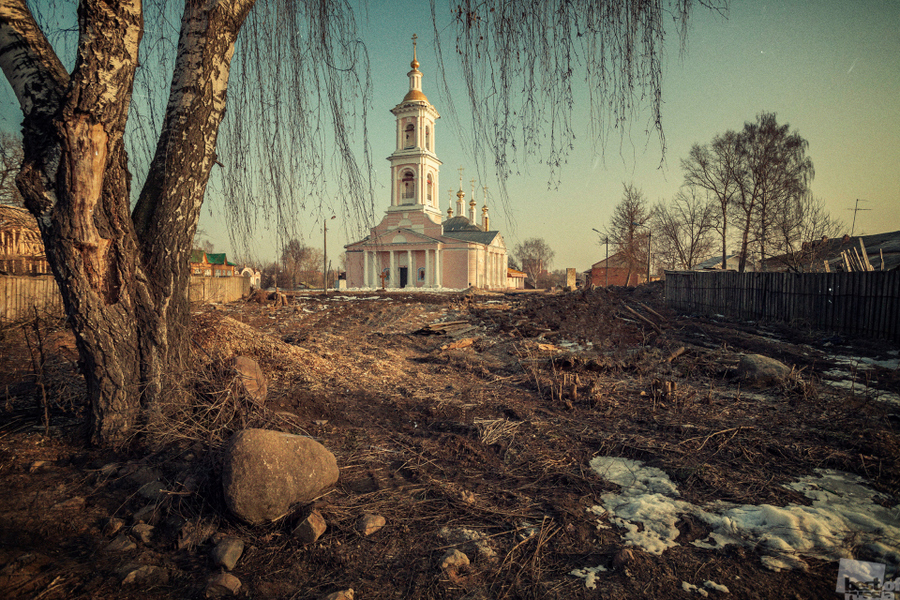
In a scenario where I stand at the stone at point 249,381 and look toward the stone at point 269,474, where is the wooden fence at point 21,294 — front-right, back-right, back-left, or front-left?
back-right

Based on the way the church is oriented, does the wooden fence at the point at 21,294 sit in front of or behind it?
in front

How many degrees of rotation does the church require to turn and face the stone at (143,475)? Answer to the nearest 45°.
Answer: approximately 45° to its left

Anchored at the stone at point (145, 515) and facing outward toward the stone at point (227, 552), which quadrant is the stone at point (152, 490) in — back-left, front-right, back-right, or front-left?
back-left

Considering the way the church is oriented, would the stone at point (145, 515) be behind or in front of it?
in front

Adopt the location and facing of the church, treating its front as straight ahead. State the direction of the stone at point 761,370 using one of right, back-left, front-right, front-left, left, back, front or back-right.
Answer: front-left

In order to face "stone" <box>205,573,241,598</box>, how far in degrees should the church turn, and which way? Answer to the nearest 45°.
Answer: approximately 45° to its left

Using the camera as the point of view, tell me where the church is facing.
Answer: facing the viewer and to the left of the viewer

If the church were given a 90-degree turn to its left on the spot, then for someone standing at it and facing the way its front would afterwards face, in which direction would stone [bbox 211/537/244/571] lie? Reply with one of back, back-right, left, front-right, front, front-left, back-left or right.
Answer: front-right

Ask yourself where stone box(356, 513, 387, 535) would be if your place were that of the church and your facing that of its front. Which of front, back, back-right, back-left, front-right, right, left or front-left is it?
front-left
